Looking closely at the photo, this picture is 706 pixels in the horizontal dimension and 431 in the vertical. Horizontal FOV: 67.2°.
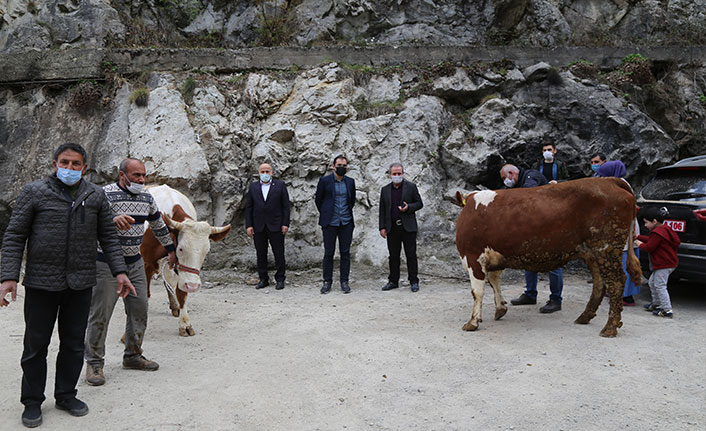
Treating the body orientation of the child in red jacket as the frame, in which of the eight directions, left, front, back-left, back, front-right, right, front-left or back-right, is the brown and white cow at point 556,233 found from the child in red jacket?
front-left

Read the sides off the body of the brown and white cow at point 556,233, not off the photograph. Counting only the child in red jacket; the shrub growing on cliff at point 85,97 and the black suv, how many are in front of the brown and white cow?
1

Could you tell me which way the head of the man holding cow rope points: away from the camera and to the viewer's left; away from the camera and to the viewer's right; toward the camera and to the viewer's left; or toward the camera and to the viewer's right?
toward the camera and to the viewer's right

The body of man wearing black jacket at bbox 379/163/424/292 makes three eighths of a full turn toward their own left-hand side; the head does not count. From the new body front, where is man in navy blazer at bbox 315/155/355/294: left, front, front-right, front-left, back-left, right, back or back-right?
back-left

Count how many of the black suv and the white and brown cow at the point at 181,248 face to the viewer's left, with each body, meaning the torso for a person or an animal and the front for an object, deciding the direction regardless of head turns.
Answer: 0

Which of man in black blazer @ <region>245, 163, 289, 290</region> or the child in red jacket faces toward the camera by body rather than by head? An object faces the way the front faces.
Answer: the man in black blazer

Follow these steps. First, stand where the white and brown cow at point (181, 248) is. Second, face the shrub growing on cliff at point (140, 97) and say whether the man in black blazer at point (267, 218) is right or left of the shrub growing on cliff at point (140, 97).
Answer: right

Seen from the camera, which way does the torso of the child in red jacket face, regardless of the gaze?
to the viewer's left

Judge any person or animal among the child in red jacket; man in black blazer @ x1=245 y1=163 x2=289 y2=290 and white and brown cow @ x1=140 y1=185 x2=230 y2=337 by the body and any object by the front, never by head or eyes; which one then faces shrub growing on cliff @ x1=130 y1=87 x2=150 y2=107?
the child in red jacket

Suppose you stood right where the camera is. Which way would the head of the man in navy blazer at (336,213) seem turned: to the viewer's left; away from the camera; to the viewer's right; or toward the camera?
toward the camera

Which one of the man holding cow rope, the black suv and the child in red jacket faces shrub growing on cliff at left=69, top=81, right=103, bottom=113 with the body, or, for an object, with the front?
the child in red jacket

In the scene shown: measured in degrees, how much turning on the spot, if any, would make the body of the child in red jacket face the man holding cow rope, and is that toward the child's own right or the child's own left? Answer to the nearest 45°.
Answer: approximately 45° to the child's own left

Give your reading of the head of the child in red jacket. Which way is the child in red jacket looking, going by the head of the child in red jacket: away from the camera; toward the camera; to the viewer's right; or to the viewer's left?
to the viewer's left

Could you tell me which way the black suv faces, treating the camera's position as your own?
facing away from the viewer and to the right of the viewer

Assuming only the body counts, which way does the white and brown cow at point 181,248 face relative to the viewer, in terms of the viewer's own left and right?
facing the viewer and to the right of the viewer

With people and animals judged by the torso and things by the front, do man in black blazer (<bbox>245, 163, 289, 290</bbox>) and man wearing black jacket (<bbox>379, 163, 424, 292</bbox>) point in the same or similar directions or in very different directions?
same or similar directions

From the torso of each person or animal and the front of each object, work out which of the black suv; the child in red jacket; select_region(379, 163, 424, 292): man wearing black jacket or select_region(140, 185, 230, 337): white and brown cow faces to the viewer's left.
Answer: the child in red jacket

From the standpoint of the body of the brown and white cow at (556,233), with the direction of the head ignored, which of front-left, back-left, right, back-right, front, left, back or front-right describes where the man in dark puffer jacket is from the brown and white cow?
front-left

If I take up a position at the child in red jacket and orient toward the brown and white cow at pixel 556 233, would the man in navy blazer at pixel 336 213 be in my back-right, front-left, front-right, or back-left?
front-right

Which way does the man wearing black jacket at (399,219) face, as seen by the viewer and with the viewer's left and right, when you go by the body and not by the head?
facing the viewer

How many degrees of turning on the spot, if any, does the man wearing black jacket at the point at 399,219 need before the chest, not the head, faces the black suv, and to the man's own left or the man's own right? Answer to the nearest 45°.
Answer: approximately 90° to the man's own left
